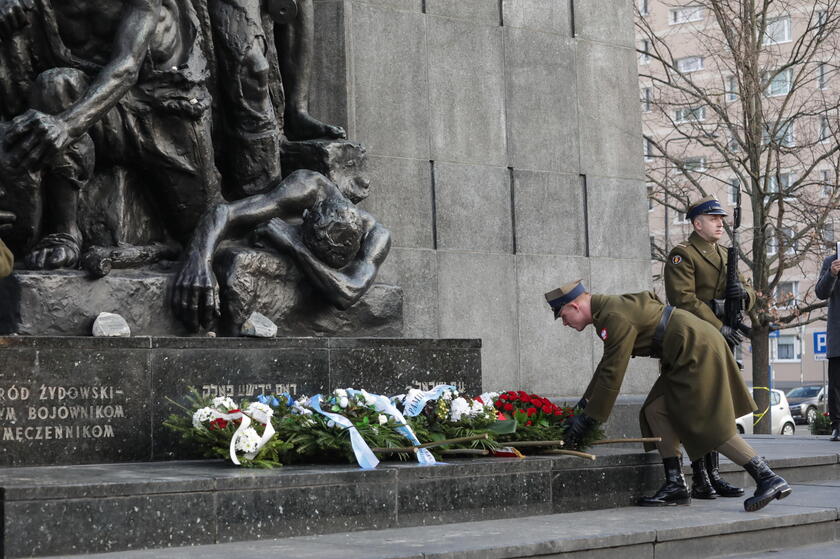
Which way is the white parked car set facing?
to the viewer's left

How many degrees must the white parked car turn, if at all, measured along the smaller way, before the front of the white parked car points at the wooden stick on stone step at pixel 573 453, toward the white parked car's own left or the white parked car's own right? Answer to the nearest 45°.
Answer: approximately 90° to the white parked car's own left

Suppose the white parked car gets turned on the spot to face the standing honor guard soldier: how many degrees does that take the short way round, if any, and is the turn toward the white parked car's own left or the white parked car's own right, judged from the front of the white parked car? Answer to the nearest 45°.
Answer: approximately 90° to the white parked car's own left

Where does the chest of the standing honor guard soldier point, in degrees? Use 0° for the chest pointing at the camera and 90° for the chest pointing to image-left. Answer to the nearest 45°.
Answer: approximately 315°

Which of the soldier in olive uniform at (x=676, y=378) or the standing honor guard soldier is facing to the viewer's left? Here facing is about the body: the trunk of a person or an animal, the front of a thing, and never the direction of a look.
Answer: the soldier in olive uniform

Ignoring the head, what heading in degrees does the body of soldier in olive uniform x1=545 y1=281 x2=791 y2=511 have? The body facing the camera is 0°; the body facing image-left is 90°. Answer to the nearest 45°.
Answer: approximately 90°

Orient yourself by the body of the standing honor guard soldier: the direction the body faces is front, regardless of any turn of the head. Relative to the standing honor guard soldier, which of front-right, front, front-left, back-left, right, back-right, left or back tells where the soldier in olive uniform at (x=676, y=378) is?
front-right

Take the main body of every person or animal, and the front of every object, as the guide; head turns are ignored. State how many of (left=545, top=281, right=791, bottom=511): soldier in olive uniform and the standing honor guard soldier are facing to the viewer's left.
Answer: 1

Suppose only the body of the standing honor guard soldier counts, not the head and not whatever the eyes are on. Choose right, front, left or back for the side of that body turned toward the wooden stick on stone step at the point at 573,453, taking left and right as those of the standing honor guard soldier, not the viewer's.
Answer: right
